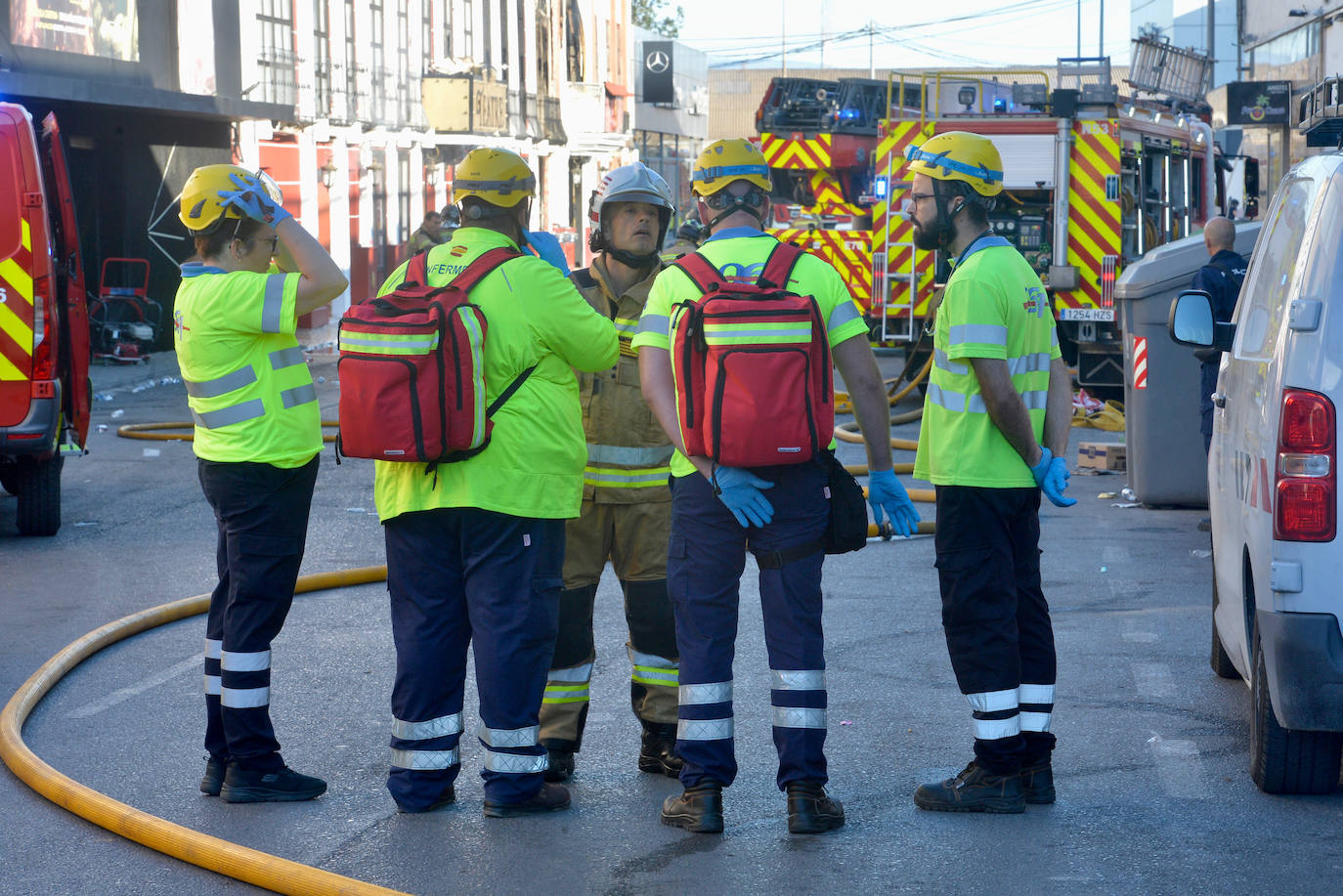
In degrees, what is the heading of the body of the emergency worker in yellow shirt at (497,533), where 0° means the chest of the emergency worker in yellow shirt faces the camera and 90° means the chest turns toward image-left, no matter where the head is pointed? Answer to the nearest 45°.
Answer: approximately 225°

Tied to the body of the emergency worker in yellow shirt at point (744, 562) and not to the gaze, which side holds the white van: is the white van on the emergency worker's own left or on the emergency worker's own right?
on the emergency worker's own right

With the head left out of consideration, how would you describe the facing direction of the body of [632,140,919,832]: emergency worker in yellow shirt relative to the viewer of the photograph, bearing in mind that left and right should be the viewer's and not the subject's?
facing away from the viewer

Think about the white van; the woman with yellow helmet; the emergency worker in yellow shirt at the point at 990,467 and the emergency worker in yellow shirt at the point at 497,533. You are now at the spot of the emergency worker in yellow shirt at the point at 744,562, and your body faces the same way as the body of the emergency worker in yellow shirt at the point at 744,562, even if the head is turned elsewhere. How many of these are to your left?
2

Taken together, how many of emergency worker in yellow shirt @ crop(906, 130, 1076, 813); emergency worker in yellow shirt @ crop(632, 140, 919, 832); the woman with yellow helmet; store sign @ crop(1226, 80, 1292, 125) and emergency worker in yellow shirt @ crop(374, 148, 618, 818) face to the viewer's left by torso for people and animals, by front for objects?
1

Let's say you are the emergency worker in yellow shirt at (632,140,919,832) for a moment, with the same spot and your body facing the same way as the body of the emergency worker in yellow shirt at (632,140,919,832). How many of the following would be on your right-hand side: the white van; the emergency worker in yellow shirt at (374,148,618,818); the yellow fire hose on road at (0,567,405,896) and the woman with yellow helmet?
1

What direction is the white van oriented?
away from the camera

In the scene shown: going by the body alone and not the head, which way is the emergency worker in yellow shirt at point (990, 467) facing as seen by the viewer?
to the viewer's left

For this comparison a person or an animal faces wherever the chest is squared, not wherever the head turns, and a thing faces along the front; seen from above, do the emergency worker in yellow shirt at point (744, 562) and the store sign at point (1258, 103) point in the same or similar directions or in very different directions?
very different directions

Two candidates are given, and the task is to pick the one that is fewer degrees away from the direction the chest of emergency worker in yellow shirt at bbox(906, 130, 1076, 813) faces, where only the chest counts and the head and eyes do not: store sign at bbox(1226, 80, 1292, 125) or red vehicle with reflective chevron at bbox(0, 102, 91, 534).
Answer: the red vehicle with reflective chevron

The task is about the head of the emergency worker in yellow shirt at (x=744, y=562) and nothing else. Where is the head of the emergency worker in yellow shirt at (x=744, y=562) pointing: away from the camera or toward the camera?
away from the camera

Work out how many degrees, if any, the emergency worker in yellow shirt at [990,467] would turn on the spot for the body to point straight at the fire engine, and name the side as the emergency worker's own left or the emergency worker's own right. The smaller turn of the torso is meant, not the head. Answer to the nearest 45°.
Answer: approximately 90° to the emergency worker's own right

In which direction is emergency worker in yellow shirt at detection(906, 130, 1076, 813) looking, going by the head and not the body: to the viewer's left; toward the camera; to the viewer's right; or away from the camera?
to the viewer's left

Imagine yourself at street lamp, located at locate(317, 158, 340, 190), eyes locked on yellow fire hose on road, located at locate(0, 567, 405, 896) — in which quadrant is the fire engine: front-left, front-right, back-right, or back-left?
front-left

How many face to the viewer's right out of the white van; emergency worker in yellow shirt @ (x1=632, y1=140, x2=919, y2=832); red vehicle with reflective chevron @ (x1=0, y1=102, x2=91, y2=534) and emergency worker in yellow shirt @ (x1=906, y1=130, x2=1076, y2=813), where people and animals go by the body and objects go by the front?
0

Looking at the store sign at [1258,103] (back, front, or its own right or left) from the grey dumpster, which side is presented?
front

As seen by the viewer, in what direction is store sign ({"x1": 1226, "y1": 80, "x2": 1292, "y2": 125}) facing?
toward the camera

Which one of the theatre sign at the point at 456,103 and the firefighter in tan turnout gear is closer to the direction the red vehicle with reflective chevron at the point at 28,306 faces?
the theatre sign

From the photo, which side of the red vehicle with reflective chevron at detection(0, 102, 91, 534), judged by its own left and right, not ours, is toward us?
back

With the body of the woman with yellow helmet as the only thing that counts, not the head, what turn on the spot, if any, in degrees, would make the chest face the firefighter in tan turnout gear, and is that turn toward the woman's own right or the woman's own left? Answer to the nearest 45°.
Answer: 0° — they already face them
